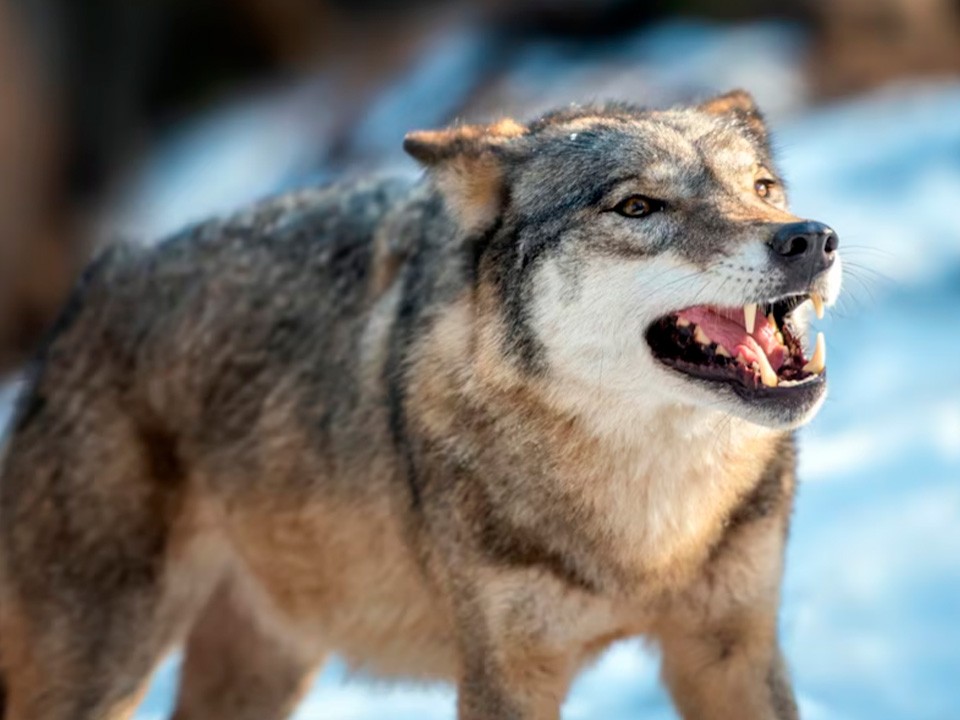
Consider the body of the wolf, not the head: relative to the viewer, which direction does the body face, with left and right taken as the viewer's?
facing the viewer and to the right of the viewer
